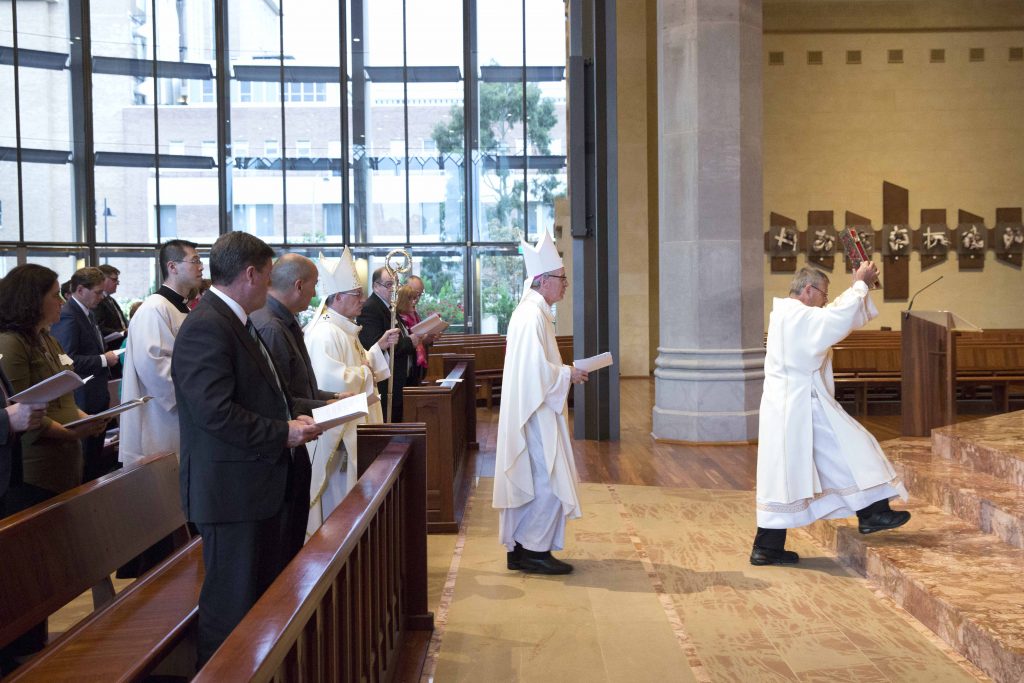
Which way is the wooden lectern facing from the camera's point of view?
to the viewer's left

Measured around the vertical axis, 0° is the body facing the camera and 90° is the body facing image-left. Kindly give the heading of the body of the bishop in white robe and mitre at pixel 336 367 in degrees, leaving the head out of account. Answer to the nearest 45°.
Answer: approximately 270°

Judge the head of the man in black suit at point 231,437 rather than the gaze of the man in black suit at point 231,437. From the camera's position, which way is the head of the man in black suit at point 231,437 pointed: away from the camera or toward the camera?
away from the camera

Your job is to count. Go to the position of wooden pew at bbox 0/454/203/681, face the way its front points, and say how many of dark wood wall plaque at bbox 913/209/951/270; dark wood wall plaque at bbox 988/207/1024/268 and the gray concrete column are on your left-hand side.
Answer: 3

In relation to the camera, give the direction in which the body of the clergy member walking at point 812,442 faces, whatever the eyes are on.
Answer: to the viewer's right

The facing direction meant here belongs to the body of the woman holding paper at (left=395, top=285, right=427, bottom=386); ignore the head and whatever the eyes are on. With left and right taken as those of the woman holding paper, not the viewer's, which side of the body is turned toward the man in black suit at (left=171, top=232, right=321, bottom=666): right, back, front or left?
right

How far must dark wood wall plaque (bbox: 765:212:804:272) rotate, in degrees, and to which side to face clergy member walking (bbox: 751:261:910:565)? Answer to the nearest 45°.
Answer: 0° — it already faces them

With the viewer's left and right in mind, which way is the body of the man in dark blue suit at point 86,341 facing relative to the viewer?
facing to the right of the viewer

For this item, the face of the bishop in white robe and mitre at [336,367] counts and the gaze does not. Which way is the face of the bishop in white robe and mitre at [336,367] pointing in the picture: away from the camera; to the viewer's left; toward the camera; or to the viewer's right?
to the viewer's right

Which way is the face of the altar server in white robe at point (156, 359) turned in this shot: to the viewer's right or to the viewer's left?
to the viewer's right
